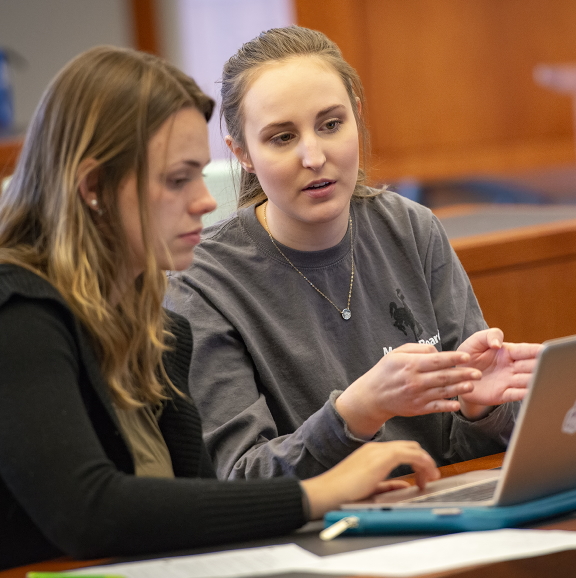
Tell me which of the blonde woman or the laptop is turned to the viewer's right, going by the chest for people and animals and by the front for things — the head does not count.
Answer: the blonde woman

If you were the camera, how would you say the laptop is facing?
facing away from the viewer and to the left of the viewer

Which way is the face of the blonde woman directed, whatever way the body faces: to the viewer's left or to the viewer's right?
to the viewer's right

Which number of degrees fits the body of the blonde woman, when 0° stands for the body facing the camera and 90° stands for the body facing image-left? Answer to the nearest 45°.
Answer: approximately 270°

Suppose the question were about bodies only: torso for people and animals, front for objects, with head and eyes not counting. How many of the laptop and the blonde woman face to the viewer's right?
1
